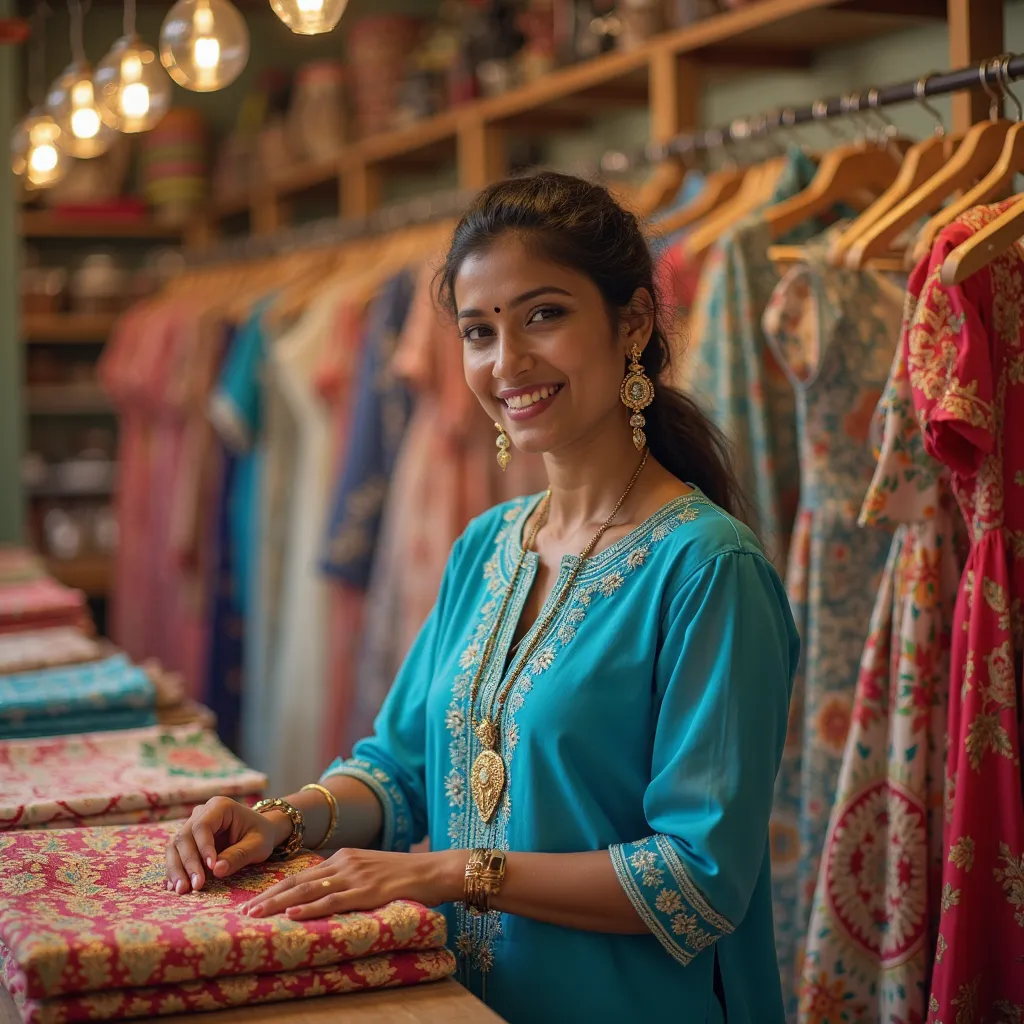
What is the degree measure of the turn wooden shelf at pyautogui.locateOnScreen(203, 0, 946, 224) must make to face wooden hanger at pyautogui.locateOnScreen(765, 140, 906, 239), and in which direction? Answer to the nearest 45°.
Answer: approximately 45° to its left

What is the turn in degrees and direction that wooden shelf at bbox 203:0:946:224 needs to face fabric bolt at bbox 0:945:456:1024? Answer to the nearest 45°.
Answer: approximately 45° to its left

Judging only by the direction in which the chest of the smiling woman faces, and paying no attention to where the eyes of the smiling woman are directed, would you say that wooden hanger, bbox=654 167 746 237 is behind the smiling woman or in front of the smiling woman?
behind

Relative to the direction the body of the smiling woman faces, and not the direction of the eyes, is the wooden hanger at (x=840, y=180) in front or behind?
behind

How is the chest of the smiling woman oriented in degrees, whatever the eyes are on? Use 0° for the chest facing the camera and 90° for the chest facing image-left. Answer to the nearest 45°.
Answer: approximately 45°

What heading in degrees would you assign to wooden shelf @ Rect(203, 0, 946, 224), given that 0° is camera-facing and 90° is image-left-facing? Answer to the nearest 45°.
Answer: approximately 45°

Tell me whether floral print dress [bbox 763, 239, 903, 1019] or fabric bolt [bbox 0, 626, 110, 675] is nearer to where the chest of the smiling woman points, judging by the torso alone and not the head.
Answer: the fabric bolt

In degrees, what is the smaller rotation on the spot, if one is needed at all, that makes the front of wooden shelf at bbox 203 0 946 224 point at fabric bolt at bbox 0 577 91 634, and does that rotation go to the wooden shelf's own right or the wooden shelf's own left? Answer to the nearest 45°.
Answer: approximately 45° to the wooden shelf's own right

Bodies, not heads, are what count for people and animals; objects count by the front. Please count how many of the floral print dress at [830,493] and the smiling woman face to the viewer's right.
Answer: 0
